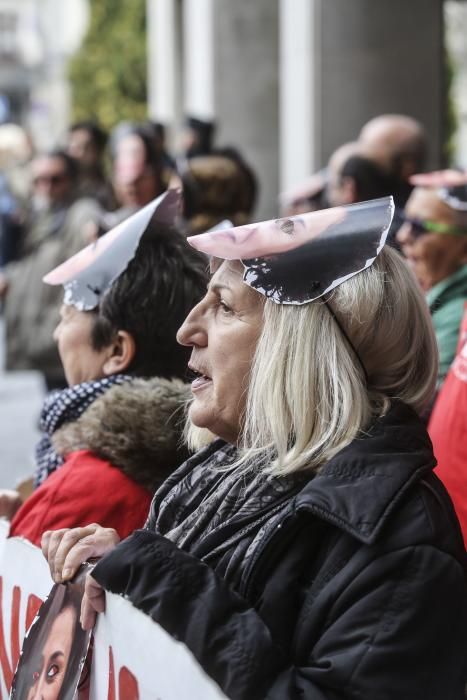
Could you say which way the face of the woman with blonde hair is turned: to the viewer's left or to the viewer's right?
to the viewer's left

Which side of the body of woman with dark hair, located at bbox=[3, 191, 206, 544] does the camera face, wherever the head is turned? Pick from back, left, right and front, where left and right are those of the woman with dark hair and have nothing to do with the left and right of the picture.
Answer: left

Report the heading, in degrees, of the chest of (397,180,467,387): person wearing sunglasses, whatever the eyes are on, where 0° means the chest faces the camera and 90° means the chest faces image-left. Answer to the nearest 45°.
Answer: approximately 90°

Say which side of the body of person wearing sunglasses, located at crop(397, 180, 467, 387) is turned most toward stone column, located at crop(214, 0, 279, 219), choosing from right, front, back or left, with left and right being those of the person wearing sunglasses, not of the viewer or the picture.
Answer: right

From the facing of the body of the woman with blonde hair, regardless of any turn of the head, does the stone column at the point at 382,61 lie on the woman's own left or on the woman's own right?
on the woman's own right

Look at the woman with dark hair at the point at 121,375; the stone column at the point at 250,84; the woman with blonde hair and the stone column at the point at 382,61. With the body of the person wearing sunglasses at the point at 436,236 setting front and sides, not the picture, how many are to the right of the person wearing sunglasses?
2

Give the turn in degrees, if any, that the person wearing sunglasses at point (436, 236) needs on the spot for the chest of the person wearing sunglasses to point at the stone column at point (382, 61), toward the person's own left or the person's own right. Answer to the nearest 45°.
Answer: approximately 90° to the person's own right

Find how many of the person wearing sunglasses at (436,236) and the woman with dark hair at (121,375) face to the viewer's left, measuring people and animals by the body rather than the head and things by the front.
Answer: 2

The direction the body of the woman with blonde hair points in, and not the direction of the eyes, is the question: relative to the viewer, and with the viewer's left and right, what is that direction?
facing to the left of the viewer

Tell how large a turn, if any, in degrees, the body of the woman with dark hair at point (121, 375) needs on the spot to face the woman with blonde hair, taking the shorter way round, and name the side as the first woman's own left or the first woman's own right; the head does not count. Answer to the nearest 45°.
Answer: approximately 90° to the first woman's own left
